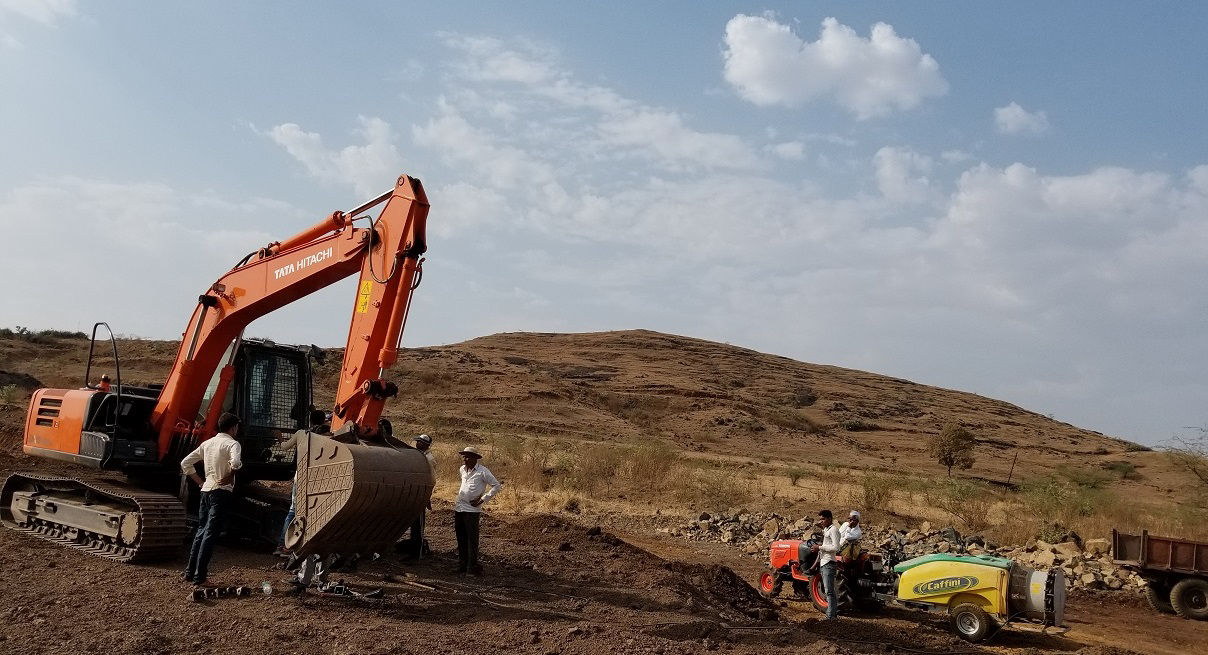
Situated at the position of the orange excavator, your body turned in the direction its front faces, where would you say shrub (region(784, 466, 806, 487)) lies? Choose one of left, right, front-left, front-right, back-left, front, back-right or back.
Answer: left

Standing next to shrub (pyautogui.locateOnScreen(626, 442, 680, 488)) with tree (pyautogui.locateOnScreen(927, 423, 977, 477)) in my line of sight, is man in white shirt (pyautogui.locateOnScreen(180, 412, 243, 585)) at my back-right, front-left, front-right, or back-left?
back-right

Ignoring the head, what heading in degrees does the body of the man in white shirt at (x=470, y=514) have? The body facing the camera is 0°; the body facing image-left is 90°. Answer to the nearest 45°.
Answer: approximately 45°

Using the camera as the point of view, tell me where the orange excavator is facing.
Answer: facing the viewer and to the right of the viewer

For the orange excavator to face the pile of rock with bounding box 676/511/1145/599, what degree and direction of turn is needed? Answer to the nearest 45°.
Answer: approximately 45° to its left

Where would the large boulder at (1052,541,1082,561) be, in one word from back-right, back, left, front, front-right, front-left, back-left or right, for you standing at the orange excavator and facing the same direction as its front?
front-left

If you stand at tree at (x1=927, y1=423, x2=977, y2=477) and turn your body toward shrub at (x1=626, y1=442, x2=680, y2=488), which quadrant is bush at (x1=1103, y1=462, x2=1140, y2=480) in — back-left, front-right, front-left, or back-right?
back-left

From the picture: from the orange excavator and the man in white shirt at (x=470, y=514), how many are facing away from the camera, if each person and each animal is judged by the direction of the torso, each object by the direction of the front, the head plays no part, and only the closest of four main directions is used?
0

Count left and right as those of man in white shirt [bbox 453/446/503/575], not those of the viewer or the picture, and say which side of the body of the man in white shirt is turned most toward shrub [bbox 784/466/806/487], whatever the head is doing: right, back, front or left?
back

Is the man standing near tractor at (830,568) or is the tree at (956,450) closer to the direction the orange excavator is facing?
the man standing near tractor

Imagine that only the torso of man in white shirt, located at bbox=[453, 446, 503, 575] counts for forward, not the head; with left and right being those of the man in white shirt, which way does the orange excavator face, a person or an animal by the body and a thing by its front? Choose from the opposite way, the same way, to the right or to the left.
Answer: to the left
